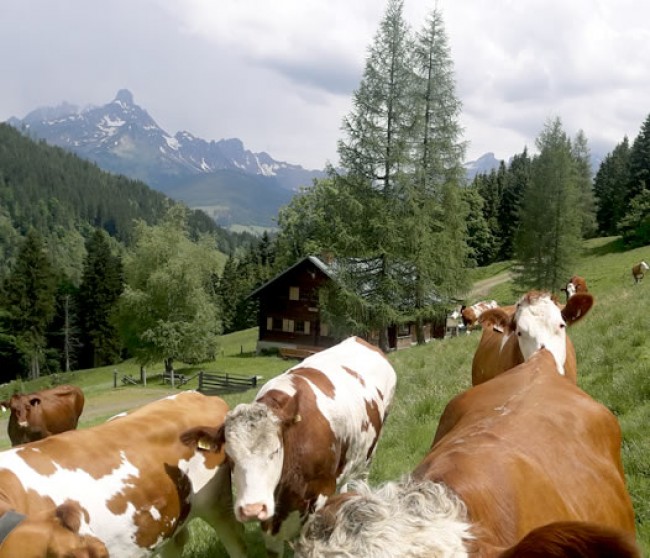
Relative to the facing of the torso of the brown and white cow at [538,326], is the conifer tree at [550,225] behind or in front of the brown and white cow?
behind

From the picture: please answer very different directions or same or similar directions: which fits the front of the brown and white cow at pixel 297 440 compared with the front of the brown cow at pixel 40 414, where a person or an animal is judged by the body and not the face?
same or similar directions

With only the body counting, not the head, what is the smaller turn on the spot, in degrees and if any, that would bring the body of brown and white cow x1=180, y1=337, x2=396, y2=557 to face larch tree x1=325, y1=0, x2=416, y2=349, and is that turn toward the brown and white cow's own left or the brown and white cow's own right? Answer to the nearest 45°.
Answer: approximately 135° to the brown and white cow's own right

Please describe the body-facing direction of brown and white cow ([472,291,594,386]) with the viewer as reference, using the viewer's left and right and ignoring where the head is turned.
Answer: facing the viewer

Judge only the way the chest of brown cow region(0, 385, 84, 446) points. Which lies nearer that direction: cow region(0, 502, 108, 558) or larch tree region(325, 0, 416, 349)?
the cow

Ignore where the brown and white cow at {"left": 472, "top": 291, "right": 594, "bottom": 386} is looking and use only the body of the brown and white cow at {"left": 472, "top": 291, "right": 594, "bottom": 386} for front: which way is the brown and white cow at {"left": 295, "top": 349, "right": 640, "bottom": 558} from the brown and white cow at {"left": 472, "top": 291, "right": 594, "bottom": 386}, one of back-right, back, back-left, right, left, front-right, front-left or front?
front

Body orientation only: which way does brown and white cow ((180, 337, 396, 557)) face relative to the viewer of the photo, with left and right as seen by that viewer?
facing the viewer and to the left of the viewer

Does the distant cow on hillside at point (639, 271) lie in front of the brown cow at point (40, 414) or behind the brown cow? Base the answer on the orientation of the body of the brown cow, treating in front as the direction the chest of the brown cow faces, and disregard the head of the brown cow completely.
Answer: behind
